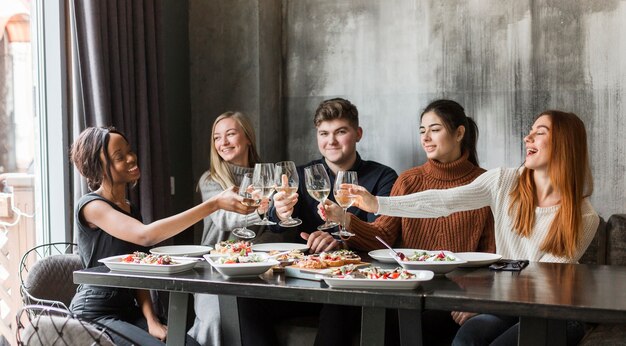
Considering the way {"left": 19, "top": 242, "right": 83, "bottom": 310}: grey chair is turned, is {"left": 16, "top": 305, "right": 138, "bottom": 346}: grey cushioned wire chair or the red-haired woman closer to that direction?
the red-haired woman

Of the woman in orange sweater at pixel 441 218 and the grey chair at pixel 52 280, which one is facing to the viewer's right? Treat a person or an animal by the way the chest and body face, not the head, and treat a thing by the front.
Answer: the grey chair

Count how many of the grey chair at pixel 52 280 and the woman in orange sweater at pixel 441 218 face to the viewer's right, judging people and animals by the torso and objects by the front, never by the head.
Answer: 1

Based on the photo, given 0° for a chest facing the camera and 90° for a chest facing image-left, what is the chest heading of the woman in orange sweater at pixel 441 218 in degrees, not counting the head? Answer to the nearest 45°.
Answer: approximately 45°

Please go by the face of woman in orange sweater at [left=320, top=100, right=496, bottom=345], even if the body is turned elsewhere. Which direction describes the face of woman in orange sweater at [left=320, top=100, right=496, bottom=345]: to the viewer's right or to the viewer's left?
to the viewer's left

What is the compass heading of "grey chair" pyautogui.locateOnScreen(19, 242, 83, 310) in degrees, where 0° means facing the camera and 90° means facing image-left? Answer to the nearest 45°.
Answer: approximately 270°

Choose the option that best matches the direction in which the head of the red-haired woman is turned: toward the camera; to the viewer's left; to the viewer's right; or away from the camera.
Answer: to the viewer's left
